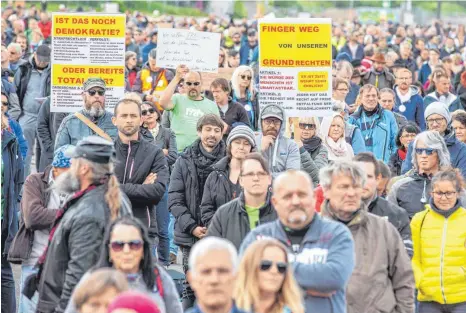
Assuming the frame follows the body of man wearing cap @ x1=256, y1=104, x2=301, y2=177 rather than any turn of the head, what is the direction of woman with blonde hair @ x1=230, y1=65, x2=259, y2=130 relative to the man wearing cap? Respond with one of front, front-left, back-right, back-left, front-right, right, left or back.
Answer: back

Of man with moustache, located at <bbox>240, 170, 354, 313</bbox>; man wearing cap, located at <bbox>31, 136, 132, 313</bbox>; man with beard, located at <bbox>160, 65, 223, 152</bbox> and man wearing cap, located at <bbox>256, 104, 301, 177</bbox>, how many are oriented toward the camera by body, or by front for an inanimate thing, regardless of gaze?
3

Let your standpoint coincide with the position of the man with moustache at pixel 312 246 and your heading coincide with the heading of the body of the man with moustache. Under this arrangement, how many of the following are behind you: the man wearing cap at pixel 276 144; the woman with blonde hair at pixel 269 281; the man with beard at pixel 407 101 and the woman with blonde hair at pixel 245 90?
3
